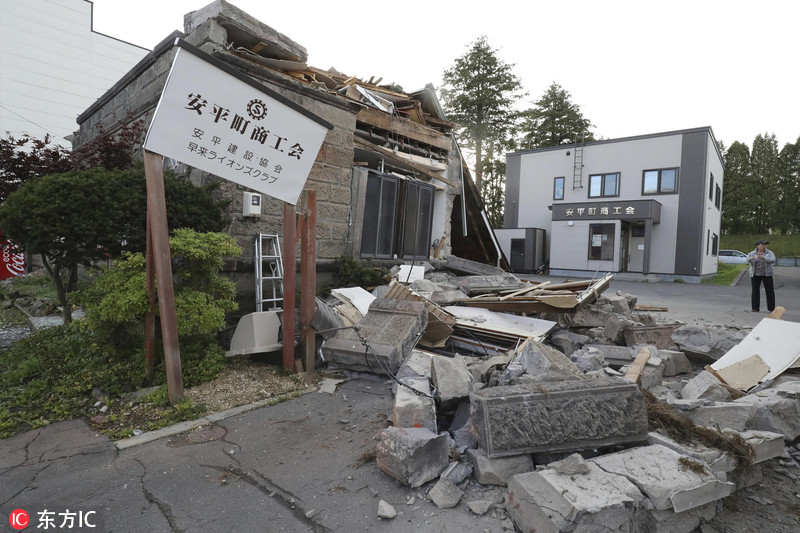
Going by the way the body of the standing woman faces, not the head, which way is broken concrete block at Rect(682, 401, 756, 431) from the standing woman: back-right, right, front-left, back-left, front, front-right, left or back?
front

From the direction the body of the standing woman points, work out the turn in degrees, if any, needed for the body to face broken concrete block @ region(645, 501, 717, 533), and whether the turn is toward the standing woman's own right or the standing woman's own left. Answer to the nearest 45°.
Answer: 0° — they already face it

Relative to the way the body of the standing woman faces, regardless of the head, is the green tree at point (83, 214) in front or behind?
in front

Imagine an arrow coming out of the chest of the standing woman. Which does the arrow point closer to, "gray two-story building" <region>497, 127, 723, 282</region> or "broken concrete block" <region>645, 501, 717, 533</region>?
the broken concrete block

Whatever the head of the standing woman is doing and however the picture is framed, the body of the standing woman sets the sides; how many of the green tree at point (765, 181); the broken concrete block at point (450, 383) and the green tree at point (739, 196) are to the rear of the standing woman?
2

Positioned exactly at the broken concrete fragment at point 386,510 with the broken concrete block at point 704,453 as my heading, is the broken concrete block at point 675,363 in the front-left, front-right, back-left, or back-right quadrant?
front-left

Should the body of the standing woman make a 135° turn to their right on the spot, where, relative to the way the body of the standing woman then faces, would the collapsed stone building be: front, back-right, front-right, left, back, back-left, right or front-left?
left

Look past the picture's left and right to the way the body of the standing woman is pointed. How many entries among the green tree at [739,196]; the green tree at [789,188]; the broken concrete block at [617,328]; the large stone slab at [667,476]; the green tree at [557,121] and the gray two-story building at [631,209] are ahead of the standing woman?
2

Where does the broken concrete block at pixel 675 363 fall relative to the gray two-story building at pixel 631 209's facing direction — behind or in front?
in front

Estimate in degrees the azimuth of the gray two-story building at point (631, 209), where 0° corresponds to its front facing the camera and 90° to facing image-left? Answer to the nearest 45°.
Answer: approximately 45°

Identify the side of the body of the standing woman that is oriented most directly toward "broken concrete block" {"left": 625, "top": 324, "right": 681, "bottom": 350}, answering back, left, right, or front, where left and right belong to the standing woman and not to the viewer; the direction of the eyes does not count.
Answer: front

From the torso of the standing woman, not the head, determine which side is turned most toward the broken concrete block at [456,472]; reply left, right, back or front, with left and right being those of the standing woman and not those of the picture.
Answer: front

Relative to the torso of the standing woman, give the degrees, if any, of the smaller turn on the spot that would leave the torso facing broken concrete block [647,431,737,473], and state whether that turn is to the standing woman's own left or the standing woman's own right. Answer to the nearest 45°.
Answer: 0° — they already face it

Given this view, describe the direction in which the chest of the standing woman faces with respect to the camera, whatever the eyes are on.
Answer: toward the camera

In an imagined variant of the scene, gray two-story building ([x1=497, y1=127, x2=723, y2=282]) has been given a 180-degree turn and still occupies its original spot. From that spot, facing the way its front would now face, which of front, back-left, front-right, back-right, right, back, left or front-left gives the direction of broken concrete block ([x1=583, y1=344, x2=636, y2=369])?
back-right

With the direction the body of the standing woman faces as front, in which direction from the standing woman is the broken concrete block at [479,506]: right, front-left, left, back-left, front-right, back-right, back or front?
front

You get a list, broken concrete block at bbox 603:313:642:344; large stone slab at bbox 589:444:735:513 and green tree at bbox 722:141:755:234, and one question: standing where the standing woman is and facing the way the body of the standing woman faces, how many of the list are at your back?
1

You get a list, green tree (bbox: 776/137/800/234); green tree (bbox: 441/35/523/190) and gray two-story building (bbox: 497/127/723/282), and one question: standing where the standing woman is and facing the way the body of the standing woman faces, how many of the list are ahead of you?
0

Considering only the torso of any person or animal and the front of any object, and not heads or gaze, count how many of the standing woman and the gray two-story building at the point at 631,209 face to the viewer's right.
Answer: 0

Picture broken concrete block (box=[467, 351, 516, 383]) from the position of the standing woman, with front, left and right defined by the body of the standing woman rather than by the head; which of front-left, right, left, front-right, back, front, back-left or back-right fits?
front
